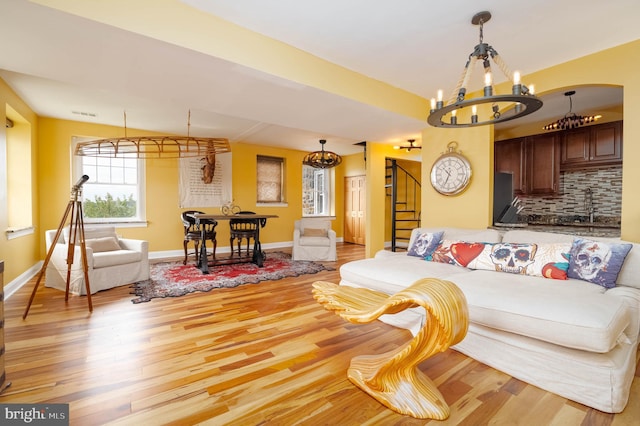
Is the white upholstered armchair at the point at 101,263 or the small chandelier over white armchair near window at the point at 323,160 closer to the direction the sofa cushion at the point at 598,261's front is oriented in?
the white upholstered armchair

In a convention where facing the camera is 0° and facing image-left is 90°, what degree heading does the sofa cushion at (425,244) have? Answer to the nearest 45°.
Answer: approximately 45°

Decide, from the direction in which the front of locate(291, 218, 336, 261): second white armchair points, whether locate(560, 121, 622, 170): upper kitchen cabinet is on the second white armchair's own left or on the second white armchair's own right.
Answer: on the second white armchair's own left

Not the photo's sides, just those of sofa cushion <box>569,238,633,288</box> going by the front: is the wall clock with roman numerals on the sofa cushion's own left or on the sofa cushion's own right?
on the sofa cushion's own right

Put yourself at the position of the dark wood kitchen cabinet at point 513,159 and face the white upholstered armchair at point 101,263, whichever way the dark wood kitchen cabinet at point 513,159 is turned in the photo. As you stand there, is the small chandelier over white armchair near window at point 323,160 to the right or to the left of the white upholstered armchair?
right

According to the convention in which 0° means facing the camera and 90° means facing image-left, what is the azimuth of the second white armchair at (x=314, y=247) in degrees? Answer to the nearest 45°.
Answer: approximately 0°
